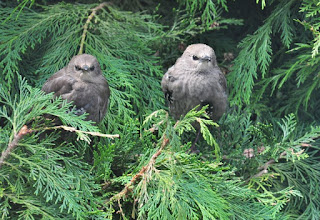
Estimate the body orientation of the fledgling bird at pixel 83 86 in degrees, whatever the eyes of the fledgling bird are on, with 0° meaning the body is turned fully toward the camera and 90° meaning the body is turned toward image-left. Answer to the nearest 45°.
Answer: approximately 0°

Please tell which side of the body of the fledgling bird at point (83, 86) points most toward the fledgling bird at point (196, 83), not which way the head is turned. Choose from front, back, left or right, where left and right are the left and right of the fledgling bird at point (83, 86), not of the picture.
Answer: left
